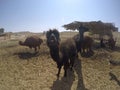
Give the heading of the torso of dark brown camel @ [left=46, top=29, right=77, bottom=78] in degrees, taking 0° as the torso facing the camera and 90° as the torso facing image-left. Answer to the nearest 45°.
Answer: approximately 45°
